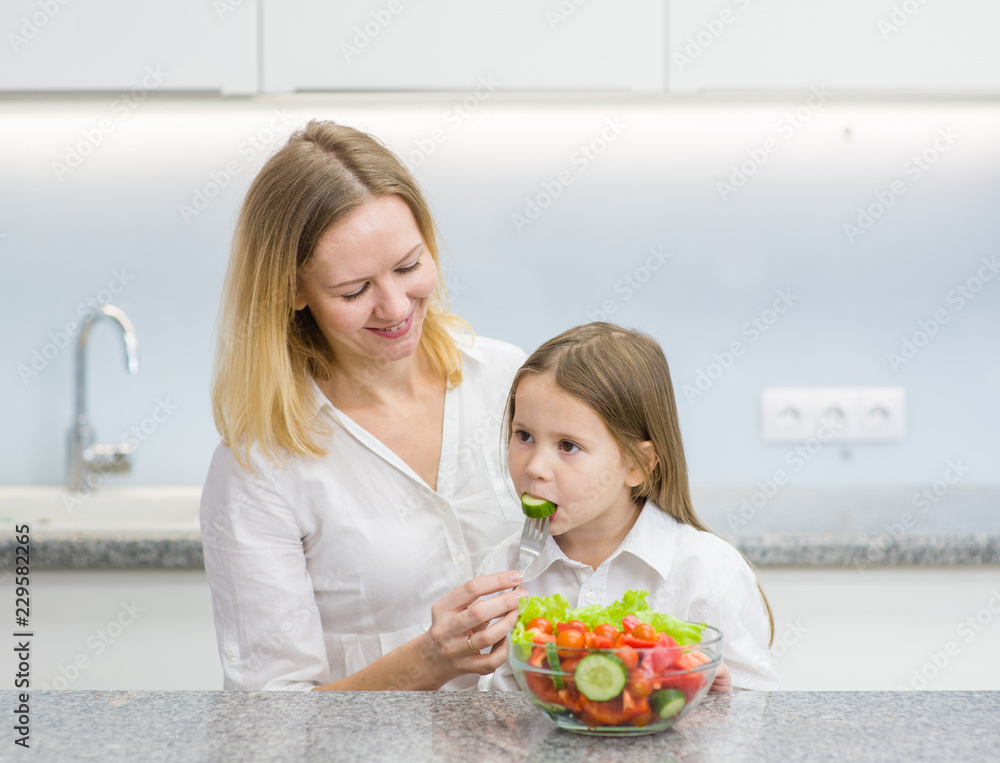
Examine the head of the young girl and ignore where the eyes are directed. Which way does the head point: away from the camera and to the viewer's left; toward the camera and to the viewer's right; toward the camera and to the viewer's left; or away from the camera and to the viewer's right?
toward the camera and to the viewer's left

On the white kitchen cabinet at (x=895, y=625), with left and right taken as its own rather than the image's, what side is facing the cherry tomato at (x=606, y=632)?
front

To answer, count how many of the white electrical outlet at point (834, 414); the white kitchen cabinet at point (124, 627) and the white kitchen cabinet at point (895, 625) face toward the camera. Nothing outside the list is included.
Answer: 3

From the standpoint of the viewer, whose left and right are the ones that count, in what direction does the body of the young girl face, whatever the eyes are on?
facing the viewer and to the left of the viewer

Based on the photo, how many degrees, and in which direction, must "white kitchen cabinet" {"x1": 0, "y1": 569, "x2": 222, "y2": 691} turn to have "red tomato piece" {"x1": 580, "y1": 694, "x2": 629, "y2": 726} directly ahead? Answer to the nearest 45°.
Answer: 0° — it already faces it

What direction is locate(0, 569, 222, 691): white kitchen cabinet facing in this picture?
toward the camera

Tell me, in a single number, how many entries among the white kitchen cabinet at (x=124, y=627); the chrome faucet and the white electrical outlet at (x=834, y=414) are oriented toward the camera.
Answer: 2

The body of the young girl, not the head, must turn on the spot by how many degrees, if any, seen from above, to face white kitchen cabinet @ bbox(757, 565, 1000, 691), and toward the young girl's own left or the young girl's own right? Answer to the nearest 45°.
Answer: approximately 180°

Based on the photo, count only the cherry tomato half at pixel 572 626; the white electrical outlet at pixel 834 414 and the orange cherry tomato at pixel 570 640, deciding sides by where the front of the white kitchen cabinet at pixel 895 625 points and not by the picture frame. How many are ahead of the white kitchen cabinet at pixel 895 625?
2

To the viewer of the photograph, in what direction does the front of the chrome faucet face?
facing to the right of the viewer
